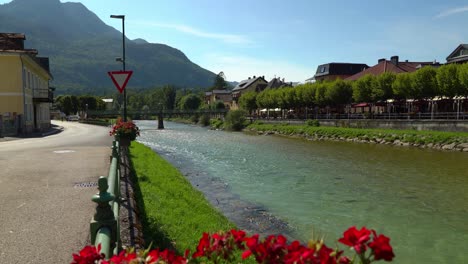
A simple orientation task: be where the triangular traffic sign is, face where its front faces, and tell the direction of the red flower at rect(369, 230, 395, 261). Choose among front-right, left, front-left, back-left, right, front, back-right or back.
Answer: front

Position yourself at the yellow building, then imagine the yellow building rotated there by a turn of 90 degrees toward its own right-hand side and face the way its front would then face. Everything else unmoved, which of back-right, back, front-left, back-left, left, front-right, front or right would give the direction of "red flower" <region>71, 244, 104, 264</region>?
front

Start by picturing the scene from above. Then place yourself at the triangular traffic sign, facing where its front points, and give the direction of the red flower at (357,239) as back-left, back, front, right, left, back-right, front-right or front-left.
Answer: front

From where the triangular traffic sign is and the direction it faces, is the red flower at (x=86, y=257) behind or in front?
in front

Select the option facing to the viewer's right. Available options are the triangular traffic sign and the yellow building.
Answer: the yellow building

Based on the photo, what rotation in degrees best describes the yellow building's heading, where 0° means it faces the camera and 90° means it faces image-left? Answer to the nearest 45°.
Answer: approximately 270°

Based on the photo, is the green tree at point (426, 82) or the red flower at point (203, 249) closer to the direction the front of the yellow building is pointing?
the green tree

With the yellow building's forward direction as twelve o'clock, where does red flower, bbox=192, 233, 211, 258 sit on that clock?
The red flower is roughly at 3 o'clock from the yellow building.

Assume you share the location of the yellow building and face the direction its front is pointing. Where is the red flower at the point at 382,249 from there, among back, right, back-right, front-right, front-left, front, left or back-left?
right

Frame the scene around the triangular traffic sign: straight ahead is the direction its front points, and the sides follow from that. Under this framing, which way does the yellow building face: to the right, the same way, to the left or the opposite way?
to the left

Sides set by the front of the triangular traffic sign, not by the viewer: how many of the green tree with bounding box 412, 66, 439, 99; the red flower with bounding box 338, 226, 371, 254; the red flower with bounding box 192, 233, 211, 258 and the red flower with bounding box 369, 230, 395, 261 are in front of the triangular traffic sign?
3

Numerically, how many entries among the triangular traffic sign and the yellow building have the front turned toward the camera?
1

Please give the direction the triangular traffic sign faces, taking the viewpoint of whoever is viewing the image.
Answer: facing the viewer
